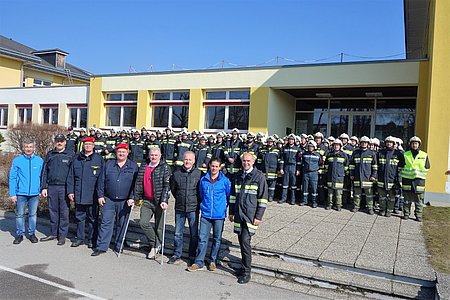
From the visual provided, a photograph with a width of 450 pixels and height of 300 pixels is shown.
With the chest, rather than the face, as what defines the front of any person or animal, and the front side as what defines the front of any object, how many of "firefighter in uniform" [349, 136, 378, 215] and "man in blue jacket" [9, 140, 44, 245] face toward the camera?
2

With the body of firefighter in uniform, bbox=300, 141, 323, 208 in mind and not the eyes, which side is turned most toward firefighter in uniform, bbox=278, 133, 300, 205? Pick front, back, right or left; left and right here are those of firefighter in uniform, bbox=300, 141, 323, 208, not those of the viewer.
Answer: right

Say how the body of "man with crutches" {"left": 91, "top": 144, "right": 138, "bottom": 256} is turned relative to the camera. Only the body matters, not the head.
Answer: toward the camera

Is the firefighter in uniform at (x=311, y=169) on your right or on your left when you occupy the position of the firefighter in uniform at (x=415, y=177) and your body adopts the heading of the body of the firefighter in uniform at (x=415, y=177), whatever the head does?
on your right

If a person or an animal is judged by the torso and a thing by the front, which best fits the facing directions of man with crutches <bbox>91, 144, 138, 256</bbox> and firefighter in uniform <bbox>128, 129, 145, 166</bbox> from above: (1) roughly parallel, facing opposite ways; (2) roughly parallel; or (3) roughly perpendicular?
roughly parallel

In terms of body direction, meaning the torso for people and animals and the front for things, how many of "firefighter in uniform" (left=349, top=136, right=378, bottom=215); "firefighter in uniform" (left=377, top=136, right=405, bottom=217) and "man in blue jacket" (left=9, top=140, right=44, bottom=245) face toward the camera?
3

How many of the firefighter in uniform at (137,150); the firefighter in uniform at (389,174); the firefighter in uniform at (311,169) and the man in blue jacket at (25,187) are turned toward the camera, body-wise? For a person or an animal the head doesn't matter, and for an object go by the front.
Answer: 4

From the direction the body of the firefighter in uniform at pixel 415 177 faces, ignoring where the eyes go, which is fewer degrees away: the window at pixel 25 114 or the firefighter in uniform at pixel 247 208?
the firefighter in uniform

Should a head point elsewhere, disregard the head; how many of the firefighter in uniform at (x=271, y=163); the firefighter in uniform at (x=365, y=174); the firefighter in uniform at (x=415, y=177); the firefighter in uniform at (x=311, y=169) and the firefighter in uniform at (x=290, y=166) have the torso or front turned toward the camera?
5

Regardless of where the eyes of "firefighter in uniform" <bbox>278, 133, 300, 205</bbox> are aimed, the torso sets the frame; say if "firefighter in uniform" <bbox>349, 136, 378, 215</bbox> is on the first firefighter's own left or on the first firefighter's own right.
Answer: on the first firefighter's own left

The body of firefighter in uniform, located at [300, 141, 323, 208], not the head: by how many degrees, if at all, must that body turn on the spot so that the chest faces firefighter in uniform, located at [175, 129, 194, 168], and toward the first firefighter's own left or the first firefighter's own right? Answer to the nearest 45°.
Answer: approximately 90° to the first firefighter's own right

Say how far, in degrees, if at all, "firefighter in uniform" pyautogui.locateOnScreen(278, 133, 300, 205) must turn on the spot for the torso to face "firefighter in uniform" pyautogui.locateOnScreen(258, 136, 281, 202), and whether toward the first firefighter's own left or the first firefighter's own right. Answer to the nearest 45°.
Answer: approximately 90° to the first firefighter's own right

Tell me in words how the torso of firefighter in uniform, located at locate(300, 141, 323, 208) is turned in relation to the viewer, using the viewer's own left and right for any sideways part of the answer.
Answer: facing the viewer

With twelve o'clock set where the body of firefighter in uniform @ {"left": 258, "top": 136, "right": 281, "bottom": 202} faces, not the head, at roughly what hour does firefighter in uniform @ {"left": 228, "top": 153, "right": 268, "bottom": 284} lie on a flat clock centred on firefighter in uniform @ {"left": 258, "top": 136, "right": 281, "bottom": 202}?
firefighter in uniform @ {"left": 228, "top": 153, "right": 268, "bottom": 284} is roughly at 12 o'clock from firefighter in uniform @ {"left": 258, "top": 136, "right": 281, "bottom": 202}.

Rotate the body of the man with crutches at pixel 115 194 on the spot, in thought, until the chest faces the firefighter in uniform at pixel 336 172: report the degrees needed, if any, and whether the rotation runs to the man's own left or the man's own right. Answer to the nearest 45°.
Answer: approximately 90° to the man's own left

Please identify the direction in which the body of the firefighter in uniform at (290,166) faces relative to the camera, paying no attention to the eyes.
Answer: toward the camera

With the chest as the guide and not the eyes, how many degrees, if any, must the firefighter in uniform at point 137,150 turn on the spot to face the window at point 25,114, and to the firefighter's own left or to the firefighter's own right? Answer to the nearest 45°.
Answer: approximately 135° to the firefighter's own right
